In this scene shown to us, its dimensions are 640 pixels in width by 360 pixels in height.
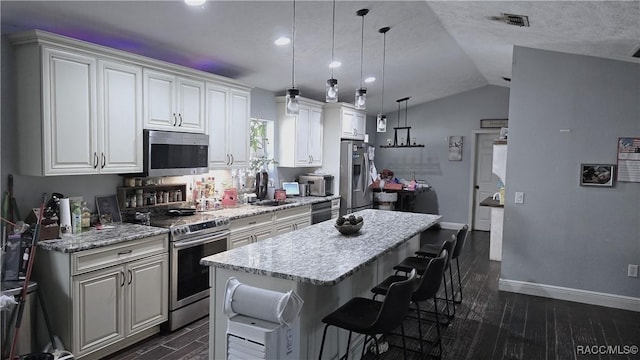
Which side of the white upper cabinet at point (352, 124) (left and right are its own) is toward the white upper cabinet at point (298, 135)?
right

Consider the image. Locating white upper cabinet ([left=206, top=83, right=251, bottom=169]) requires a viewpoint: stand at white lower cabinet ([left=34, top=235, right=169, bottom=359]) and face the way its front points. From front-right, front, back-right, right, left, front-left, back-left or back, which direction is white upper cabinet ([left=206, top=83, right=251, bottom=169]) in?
left

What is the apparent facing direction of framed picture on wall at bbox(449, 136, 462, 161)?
toward the camera

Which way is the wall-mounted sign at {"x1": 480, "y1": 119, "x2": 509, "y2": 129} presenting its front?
toward the camera

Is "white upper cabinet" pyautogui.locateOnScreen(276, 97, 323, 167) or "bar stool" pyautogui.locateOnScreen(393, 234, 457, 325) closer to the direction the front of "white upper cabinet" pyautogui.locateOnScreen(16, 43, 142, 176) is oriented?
the bar stool

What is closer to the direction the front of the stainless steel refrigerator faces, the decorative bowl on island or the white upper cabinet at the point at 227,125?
the decorative bowl on island

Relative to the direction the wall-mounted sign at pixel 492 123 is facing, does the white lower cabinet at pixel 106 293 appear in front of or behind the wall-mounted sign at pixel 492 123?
in front

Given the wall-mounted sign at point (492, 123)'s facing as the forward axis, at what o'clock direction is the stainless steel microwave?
The stainless steel microwave is roughly at 1 o'clock from the wall-mounted sign.

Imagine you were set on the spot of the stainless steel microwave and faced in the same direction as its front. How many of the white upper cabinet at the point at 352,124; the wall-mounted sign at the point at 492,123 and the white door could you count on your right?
0

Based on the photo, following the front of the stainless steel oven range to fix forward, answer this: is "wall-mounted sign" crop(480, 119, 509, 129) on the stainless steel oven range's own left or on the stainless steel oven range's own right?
on the stainless steel oven range's own left

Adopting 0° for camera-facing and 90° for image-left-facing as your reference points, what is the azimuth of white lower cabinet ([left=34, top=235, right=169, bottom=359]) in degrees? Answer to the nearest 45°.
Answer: approximately 315°

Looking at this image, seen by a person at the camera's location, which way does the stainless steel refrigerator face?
facing the viewer and to the right of the viewer

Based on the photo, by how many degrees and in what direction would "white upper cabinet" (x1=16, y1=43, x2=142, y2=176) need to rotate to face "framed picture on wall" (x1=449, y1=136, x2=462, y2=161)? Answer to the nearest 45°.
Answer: approximately 45° to its left

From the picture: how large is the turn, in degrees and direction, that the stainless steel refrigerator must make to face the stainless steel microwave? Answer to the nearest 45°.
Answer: approximately 90° to its right

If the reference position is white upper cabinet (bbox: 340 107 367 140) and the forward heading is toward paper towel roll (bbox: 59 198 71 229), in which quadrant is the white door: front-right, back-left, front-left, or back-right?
back-left

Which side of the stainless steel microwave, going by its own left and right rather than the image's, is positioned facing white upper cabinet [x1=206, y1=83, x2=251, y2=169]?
left
